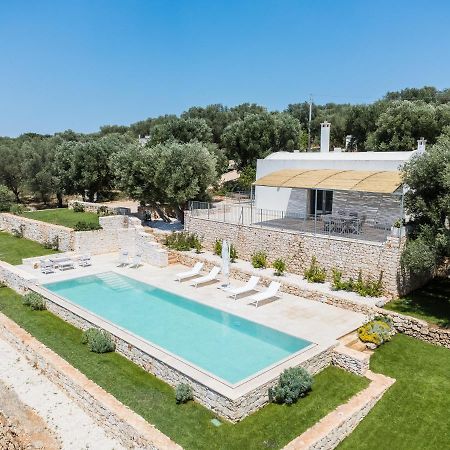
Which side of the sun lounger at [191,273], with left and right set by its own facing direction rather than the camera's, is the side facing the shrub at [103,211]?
right

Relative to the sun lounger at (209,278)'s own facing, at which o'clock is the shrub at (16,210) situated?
The shrub is roughly at 3 o'clock from the sun lounger.

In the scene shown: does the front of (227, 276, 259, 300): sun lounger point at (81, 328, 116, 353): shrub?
yes

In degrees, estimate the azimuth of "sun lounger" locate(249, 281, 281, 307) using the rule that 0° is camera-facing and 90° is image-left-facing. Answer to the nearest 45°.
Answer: approximately 45°

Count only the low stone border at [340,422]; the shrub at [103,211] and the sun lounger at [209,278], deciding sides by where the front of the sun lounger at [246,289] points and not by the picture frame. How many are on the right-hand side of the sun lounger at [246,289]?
2

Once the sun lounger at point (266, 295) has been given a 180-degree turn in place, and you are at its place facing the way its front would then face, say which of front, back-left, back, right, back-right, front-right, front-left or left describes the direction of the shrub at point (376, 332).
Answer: right

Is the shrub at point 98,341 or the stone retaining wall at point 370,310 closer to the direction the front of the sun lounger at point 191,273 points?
the shrub

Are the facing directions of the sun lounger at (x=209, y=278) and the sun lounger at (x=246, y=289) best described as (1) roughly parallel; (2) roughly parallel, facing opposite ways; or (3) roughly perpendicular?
roughly parallel

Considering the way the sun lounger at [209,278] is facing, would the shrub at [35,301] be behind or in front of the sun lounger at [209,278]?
in front
